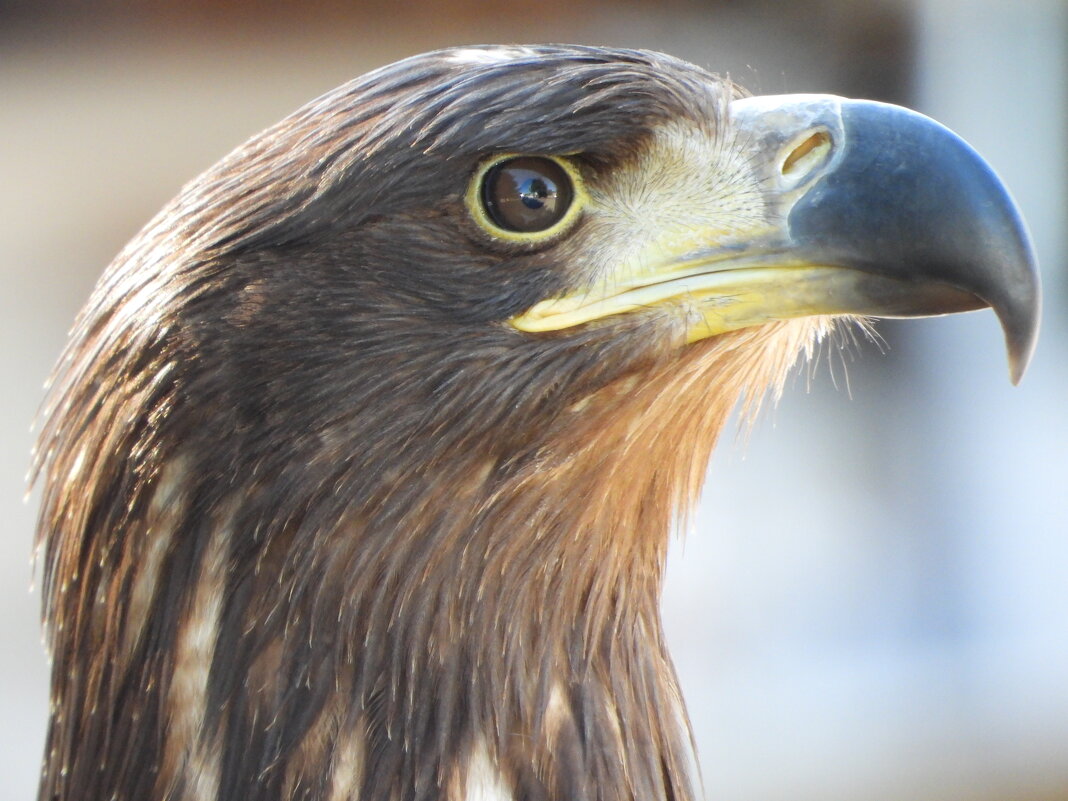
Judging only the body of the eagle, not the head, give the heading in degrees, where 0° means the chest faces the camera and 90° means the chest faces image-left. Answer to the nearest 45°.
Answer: approximately 270°
